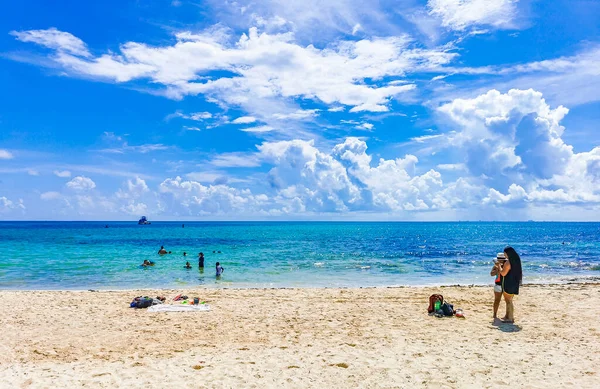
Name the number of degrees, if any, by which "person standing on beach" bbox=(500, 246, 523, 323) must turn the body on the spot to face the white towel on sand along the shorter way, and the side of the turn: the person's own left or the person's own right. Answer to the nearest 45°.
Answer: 0° — they already face it

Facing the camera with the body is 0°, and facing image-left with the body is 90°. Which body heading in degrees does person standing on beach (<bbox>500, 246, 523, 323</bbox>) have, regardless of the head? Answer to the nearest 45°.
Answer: approximately 90°
